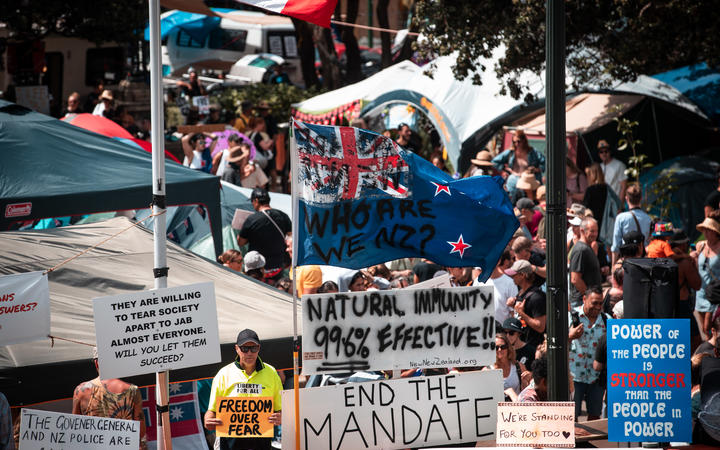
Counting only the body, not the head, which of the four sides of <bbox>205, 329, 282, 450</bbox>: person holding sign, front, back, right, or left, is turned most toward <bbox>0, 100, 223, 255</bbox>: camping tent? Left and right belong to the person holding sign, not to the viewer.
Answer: back

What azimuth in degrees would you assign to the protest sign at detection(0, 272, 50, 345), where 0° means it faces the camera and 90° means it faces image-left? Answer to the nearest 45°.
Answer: approximately 0°

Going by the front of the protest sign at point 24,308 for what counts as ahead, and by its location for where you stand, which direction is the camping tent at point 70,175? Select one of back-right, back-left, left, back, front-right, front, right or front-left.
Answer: back

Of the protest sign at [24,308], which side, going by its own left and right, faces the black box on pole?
left

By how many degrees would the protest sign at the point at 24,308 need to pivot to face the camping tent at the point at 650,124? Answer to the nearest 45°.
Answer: approximately 135° to its left

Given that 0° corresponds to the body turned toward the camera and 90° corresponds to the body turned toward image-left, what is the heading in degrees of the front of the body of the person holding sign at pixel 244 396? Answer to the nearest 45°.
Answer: approximately 0°

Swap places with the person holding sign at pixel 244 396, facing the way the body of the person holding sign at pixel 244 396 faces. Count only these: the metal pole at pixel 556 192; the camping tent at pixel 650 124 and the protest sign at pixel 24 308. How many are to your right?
1

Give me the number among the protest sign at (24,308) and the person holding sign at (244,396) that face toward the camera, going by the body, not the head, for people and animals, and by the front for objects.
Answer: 2

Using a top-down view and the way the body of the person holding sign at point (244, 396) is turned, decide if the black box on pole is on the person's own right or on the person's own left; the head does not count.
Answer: on the person's own left
